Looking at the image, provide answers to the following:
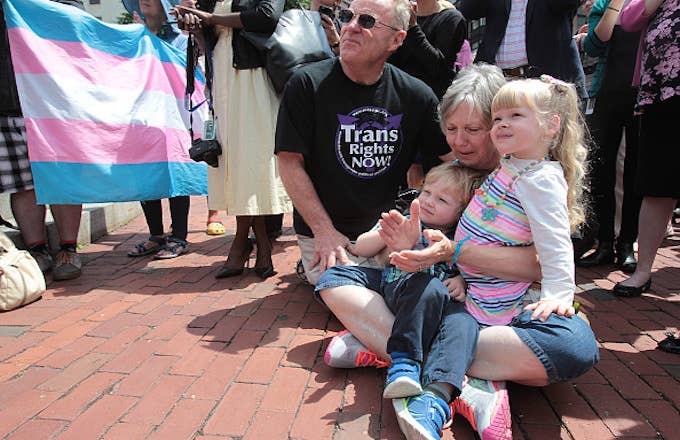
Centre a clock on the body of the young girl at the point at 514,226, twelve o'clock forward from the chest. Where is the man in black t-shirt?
The man in black t-shirt is roughly at 3 o'clock from the young girl.

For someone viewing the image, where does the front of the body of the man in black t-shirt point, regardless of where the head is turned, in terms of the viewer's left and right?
facing the viewer

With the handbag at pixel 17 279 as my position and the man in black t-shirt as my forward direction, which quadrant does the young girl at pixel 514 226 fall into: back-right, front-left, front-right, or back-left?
front-right

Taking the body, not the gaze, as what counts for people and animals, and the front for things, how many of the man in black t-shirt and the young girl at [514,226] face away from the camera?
0

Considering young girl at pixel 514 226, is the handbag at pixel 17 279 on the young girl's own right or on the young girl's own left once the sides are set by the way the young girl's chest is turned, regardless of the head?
on the young girl's own right

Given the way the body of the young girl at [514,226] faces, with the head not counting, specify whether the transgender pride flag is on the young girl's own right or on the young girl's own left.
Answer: on the young girl's own right

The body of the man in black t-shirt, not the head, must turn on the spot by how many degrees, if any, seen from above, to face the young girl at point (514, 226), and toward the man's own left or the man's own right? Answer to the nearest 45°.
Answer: approximately 45° to the man's own left

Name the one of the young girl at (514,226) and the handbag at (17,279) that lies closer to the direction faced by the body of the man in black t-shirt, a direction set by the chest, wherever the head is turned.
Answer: the young girl

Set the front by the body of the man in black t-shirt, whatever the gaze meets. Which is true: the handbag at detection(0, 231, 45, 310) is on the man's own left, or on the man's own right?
on the man's own right

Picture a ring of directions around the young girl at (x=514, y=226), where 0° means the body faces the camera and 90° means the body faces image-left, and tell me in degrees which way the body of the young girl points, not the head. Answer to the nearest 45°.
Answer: approximately 45°

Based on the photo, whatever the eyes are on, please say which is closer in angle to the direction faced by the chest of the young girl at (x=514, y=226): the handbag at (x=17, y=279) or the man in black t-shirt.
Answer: the handbag
